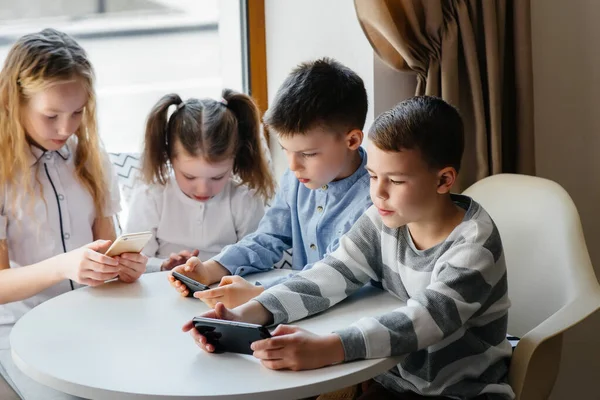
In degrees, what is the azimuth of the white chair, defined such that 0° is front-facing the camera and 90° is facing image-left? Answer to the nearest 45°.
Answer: approximately 45°

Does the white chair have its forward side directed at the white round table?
yes

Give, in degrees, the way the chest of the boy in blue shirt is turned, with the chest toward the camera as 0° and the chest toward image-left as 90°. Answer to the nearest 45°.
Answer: approximately 45°

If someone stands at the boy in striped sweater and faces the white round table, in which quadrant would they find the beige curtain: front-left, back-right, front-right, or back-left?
back-right
